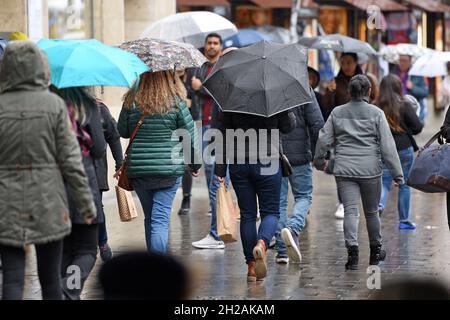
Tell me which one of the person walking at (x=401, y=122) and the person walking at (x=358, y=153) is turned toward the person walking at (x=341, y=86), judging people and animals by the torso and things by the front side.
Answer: the person walking at (x=358, y=153)

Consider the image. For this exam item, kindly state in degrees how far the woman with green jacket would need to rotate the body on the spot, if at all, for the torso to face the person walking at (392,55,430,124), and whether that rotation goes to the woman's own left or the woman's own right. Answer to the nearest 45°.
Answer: approximately 45° to the woman's own right

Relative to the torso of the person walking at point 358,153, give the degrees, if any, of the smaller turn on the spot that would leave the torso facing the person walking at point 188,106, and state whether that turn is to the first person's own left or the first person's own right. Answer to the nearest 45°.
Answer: approximately 45° to the first person's own left

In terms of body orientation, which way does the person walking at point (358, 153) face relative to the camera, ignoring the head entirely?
away from the camera

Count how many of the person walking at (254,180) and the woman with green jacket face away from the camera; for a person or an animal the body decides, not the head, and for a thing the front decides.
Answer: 2

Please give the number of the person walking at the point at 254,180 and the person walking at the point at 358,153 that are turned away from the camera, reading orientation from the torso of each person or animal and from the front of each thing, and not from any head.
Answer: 2

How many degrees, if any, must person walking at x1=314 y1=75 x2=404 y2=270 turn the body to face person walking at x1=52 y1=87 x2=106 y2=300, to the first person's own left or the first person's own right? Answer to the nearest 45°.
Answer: approximately 135° to the first person's own left

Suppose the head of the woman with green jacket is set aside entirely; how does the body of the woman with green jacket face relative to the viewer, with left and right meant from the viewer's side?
facing away from the viewer

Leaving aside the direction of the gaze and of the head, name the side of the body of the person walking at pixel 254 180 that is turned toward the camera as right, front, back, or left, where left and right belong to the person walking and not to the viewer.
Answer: back

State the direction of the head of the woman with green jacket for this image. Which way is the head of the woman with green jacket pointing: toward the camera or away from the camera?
away from the camera

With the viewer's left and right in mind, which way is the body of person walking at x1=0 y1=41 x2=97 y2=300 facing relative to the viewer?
facing away from the viewer

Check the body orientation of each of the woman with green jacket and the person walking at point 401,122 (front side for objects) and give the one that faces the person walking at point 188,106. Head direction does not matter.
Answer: the woman with green jacket

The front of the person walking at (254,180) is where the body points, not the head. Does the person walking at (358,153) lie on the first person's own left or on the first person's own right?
on the first person's own right

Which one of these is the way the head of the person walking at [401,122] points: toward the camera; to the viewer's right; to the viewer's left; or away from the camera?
away from the camera
